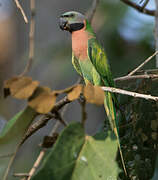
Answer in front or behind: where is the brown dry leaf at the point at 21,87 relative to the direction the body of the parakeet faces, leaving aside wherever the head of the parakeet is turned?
in front

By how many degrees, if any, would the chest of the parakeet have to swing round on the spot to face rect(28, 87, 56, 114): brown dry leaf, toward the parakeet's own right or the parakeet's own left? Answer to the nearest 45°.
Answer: approximately 45° to the parakeet's own right

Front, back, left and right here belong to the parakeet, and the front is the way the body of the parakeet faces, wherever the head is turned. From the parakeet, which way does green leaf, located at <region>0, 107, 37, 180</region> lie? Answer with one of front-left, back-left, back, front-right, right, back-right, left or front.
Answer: front-right

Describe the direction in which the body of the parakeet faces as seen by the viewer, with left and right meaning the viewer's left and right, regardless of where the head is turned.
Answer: facing the viewer and to the left of the viewer

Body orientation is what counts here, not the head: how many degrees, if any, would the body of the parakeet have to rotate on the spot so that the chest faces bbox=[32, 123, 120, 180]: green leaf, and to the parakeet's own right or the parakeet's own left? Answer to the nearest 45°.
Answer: approximately 45° to the parakeet's own left

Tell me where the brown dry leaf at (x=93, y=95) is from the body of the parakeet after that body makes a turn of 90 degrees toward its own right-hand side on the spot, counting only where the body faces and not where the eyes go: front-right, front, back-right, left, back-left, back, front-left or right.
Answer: back-left
